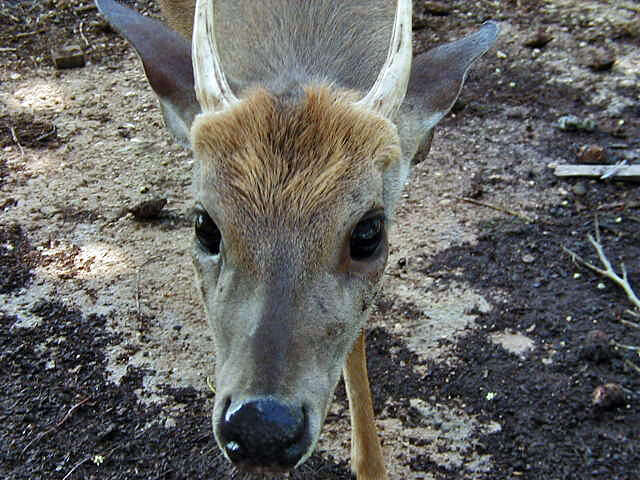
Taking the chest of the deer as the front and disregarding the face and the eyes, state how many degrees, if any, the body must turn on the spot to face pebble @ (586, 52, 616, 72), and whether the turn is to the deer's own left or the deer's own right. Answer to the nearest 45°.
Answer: approximately 135° to the deer's own left

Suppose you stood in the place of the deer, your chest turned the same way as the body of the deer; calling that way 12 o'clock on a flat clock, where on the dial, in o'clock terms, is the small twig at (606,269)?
The small twig is roughly at 8 o'clock from the deer.

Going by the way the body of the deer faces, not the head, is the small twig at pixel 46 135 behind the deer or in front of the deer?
behind

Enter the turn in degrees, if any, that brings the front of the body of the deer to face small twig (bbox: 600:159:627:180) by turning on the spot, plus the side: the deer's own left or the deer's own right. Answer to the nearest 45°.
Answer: approximately 135° to the deer's own left

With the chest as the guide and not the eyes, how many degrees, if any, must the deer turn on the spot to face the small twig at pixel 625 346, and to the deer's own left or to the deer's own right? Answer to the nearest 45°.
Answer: approximately 90° to the deer's own left

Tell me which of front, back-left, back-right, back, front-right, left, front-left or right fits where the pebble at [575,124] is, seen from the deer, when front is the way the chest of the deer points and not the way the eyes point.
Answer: back-left

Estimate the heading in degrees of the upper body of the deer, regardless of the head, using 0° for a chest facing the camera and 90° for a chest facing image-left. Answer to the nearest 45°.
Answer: approximately 0°

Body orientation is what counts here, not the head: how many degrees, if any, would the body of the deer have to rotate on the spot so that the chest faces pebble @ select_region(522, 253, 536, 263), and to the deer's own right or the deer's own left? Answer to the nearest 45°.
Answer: approximately 135° to the deer's own left

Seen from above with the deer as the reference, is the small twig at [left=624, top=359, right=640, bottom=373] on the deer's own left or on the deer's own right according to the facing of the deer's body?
on the deer's own left
